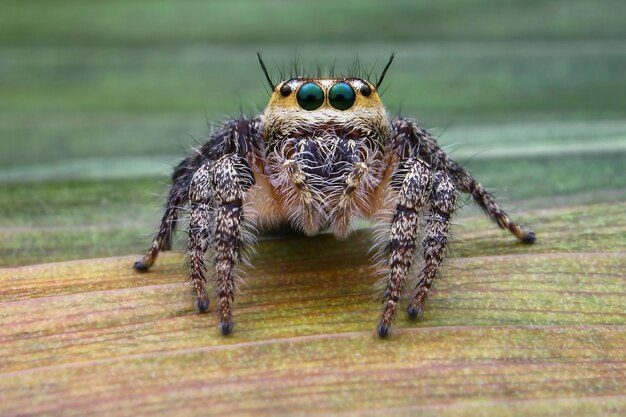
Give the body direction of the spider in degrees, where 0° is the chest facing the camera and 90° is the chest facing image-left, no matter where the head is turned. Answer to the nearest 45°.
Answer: approximately 0°
